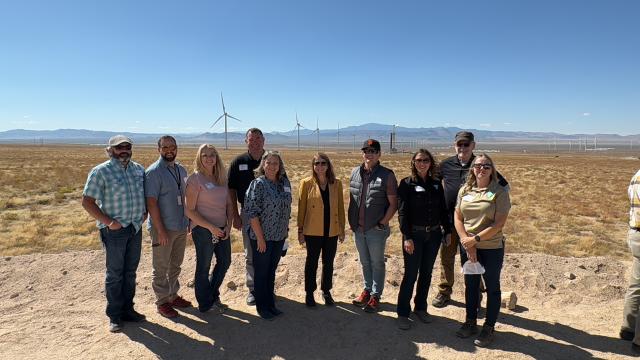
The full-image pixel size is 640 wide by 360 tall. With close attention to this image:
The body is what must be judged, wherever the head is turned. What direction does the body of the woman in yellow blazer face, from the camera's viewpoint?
toward the camera

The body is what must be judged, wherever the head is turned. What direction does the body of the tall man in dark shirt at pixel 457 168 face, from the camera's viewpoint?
toward the camera

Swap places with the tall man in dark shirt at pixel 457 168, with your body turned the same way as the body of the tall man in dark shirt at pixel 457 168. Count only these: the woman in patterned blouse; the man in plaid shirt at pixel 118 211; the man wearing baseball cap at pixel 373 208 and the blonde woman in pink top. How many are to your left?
0

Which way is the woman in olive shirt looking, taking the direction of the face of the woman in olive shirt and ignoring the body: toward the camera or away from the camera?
toward the camera

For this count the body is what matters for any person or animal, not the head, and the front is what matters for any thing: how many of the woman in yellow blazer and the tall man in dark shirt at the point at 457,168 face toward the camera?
2

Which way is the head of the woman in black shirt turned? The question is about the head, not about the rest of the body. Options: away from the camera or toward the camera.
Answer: toward the camera

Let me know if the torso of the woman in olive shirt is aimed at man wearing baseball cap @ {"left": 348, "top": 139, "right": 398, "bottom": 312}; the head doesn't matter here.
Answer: no

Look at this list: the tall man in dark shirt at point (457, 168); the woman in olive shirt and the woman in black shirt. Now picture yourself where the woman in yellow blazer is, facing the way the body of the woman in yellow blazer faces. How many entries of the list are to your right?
0

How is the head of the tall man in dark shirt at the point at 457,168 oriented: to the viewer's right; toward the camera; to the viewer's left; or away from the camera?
toward the camera

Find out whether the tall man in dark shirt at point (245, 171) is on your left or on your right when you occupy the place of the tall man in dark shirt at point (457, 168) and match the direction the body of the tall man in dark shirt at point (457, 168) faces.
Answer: on your right

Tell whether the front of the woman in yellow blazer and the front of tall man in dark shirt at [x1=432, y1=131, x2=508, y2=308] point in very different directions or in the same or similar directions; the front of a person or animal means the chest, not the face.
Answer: same or similar directions

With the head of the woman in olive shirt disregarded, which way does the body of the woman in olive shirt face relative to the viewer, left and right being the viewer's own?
facing the viewer and to the left of the viewer

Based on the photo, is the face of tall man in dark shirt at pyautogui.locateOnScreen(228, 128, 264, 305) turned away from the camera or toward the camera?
toward the camera

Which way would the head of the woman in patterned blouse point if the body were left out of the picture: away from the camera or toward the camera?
toward the camera

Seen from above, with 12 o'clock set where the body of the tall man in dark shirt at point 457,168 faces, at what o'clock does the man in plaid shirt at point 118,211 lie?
The man in plaid shirt is roughly at 2 o'clock from the tall man in dark shirt.
